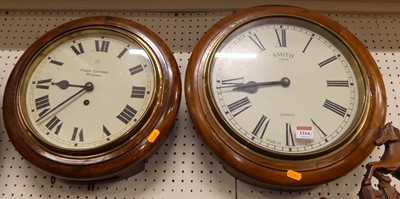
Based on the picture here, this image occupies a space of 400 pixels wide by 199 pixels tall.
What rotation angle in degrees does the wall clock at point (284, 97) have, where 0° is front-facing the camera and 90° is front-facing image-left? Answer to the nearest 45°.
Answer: approximately 0°

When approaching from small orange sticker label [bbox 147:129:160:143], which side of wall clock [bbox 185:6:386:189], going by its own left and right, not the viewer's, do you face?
right

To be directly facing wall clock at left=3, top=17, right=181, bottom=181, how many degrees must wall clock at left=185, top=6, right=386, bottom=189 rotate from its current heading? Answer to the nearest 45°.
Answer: approximately 90° to its right
